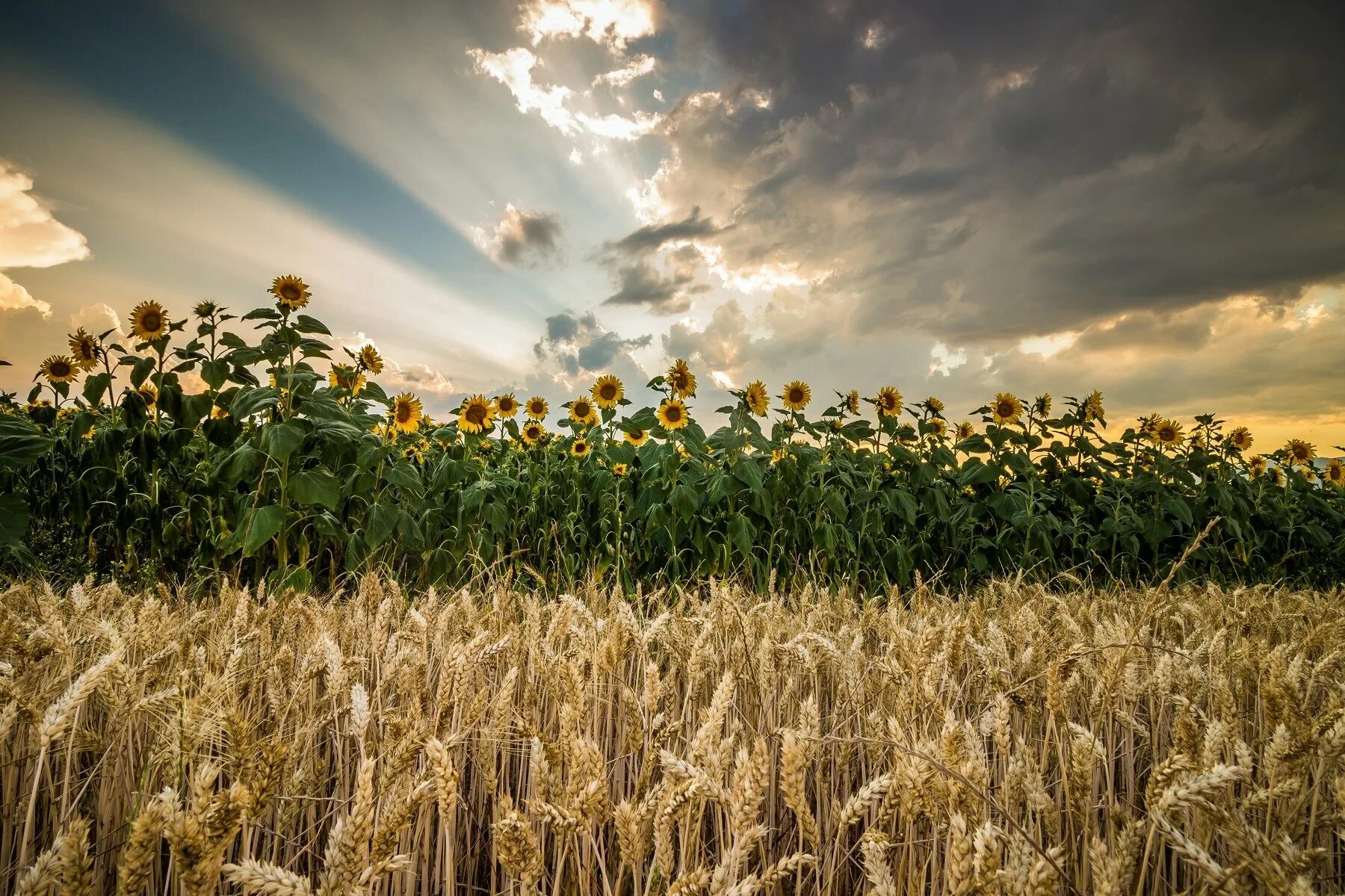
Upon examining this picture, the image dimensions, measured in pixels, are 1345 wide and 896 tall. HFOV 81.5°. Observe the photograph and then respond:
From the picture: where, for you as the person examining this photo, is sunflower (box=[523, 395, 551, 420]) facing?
facing the viewer

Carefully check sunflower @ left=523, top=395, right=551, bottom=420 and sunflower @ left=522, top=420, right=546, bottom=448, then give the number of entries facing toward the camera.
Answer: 2

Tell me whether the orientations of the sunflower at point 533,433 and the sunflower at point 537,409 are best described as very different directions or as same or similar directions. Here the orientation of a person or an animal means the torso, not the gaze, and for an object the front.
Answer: same or similar directions

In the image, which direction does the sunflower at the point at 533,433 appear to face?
toward the camera
